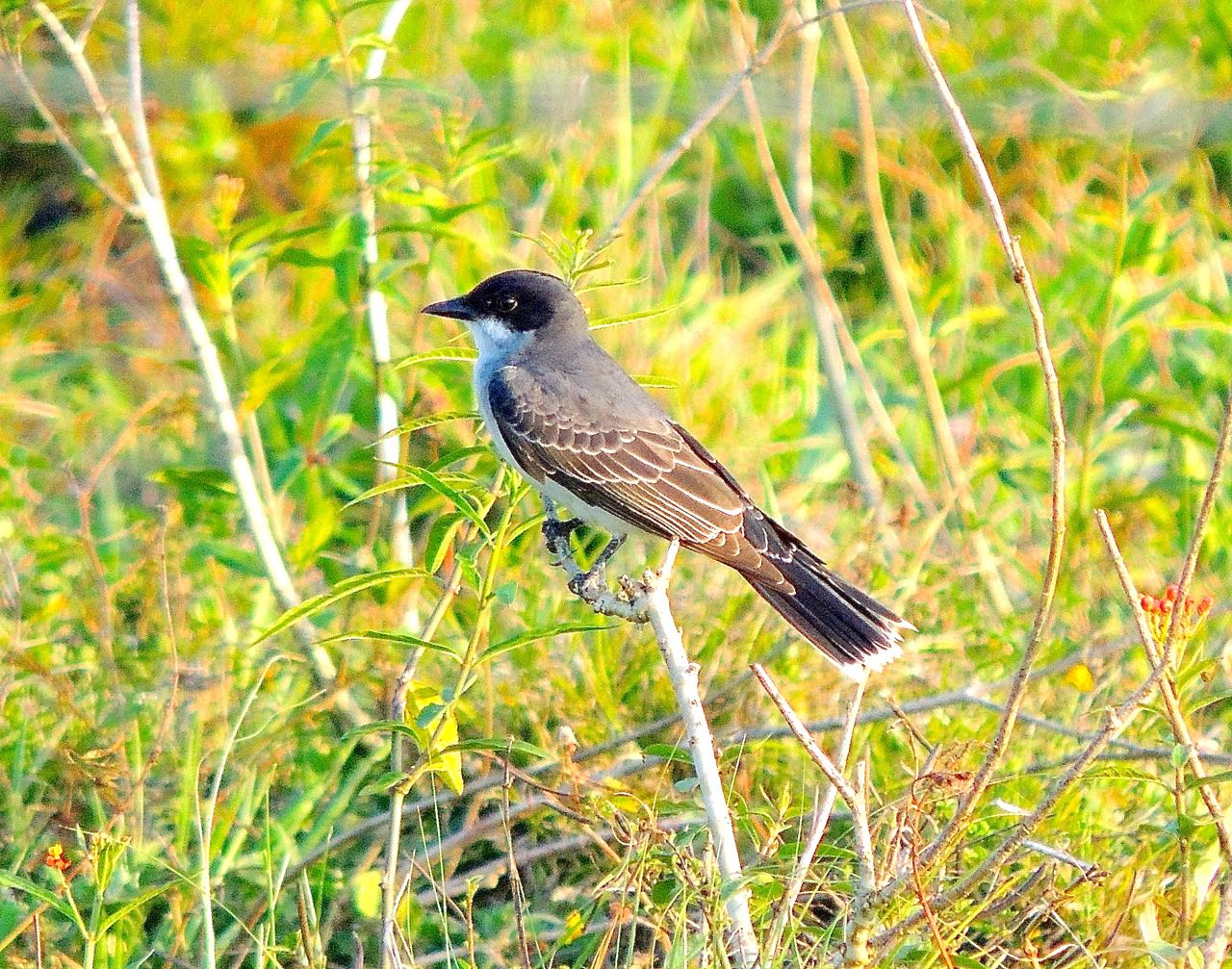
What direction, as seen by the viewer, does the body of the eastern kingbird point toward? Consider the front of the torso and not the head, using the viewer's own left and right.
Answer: facing to the left of the viewer

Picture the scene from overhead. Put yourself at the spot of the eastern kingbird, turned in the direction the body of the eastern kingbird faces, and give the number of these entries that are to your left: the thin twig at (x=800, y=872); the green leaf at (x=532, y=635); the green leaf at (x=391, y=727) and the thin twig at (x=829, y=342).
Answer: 3

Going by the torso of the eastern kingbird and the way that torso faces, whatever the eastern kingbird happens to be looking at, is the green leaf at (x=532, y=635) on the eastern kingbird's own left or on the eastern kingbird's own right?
on the eastern kingbird's own left

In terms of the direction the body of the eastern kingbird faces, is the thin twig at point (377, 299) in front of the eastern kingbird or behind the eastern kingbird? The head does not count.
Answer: in front

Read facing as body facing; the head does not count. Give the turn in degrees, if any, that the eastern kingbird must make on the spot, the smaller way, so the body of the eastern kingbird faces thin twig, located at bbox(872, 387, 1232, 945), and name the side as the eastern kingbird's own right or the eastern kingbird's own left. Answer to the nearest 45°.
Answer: approximately 135° to the eastern kingbird's own left

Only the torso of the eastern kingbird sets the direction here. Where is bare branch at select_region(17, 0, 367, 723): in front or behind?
in front

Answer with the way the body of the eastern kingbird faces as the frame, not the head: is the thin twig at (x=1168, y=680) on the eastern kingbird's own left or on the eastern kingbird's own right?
on the eastern kingbird's own left
